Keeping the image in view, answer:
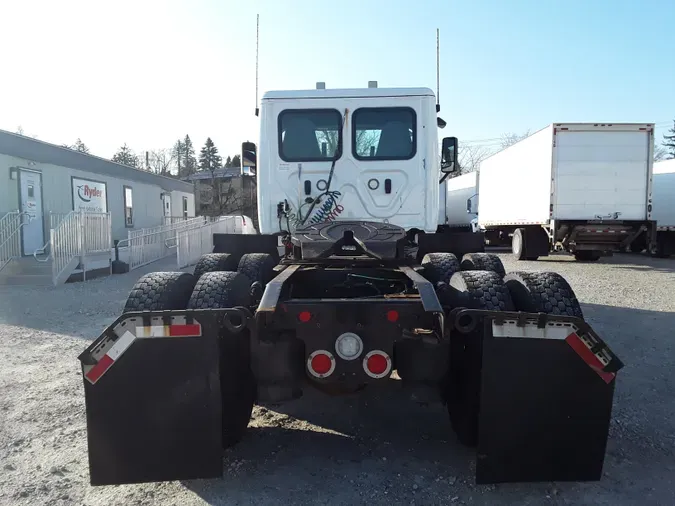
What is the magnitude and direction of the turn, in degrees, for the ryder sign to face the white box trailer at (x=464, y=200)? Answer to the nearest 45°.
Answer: approximately 45° to its left

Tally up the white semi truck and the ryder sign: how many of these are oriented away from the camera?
1

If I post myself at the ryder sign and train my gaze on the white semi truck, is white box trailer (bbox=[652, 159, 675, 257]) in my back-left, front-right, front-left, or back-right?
front-left

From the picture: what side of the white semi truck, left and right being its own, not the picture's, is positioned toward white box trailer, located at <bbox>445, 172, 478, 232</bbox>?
front

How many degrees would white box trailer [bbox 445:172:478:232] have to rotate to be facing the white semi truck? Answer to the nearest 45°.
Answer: approximately 135° to its left

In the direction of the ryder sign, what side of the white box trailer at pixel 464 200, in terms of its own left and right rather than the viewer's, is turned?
left

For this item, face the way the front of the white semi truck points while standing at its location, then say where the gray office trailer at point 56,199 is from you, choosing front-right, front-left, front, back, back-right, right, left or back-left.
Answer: front-left

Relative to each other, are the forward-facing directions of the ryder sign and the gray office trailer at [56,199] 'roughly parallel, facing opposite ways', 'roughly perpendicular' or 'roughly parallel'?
roughly parallel

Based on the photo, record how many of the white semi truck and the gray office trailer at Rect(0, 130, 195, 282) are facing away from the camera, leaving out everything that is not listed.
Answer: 1

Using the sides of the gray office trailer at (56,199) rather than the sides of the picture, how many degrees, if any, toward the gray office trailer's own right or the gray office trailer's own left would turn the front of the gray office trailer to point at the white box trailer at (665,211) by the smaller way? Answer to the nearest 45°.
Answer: approximately 45° to the gray office trailer's own left

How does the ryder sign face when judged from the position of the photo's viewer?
facing the viewer and to the right of the viewer

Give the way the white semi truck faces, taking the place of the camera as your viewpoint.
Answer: facing away from the viewer

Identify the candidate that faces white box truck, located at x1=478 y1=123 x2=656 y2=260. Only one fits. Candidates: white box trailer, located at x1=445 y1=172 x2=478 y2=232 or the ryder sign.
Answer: the ryder sign

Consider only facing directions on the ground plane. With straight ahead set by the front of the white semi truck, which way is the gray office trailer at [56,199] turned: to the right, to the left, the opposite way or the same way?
to the right

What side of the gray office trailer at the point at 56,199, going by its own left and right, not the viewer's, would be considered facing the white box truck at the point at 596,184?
front

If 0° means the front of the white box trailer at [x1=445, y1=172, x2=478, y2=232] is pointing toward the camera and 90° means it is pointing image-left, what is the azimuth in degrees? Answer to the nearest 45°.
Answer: approximately 135°

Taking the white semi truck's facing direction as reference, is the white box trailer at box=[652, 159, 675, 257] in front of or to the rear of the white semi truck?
in front
